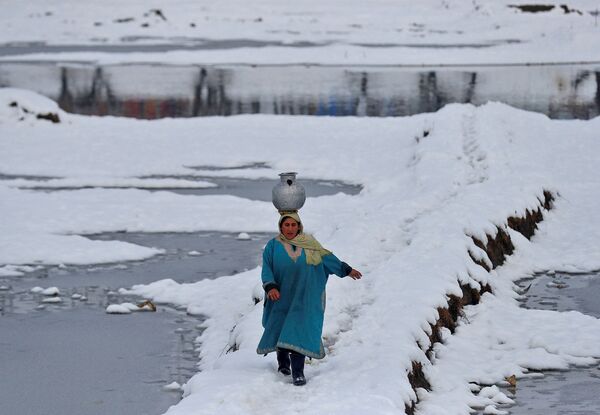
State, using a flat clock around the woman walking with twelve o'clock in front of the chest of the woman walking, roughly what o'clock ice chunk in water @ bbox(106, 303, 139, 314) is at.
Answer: The ice chunk in water is roughly at 5 o'clock from the woman walking.

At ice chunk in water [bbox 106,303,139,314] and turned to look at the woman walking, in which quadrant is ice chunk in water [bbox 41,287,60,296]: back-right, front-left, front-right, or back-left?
back-right

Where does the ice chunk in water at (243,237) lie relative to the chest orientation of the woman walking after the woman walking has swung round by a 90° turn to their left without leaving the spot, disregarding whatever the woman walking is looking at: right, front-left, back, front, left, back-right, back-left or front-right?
left

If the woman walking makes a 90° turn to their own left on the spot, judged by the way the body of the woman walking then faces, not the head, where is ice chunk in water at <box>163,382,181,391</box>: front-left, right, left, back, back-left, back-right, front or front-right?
back-left

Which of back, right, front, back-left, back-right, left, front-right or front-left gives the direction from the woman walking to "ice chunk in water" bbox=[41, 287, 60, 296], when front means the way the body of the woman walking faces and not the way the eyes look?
back-right

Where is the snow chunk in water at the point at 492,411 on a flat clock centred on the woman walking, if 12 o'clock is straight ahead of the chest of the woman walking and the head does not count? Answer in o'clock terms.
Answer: The snow chunk in water is roughly at 9 o'clock from the woman walking.

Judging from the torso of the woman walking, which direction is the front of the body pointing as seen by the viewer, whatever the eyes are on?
toward the camera
